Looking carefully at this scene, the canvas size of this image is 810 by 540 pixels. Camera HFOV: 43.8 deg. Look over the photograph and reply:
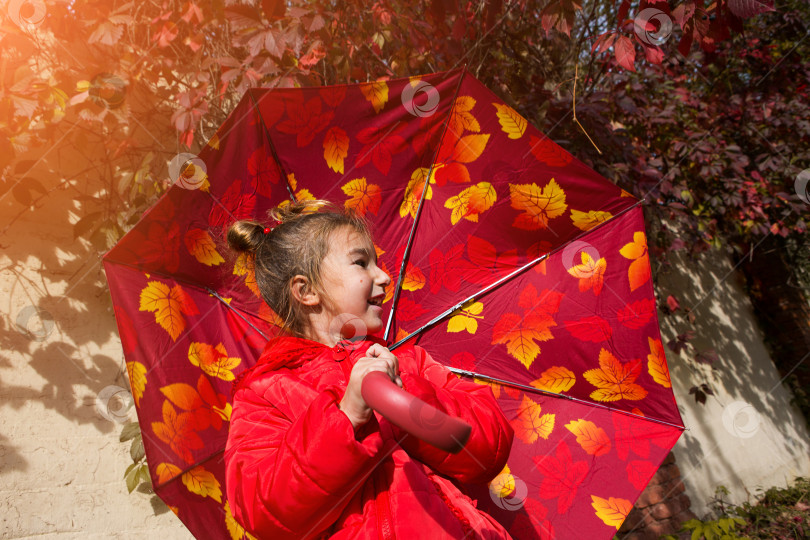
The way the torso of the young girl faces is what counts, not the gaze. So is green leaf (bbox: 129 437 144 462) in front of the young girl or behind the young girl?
behind

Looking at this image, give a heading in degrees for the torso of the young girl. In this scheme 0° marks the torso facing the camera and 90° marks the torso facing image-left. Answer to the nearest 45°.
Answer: approximately 315°
